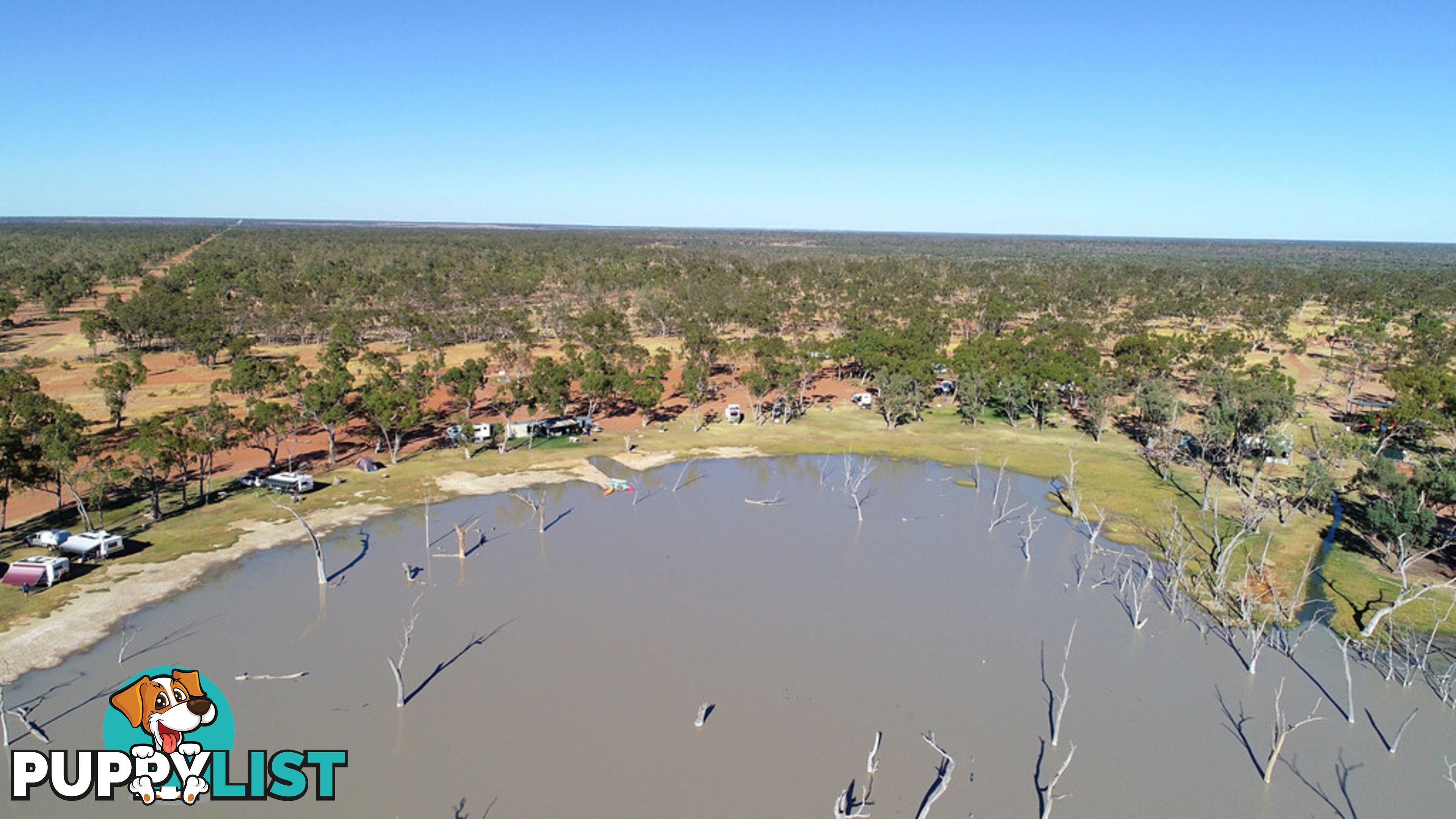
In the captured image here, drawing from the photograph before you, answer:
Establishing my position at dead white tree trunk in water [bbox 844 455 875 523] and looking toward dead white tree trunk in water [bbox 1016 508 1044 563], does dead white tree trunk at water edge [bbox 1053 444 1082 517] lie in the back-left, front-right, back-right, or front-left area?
front-left

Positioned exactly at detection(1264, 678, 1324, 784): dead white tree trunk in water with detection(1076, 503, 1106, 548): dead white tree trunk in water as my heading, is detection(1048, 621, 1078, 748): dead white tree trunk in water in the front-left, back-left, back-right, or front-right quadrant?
front-left

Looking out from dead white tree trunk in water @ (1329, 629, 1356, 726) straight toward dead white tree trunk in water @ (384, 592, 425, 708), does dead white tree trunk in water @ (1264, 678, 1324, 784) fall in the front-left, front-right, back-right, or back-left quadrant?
front-left

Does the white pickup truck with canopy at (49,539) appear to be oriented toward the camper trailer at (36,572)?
no

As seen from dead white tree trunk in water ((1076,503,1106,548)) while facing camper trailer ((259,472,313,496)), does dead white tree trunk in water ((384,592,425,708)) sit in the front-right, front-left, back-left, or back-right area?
front-left
